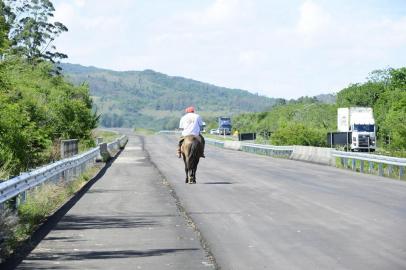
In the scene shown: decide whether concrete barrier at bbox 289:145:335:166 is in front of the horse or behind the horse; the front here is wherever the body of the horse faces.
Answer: in front

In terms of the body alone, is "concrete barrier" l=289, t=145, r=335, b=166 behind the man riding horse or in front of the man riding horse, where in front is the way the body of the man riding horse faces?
in front

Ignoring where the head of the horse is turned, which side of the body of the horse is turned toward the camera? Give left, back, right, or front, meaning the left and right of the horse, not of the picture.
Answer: back

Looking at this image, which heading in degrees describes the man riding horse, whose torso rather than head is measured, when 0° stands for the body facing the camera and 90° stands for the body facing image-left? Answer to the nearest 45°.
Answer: approximately 180°

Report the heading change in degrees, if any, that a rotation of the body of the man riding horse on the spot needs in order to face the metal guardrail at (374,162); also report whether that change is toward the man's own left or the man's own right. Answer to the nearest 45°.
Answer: approximately 45° to the man's own right

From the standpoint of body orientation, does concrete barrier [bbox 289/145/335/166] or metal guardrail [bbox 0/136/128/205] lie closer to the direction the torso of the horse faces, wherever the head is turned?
the concrete barrier

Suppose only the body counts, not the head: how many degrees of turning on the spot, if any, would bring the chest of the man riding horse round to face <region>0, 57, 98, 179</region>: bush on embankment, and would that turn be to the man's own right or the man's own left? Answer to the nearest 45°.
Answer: approximately 45° to the man's own left
